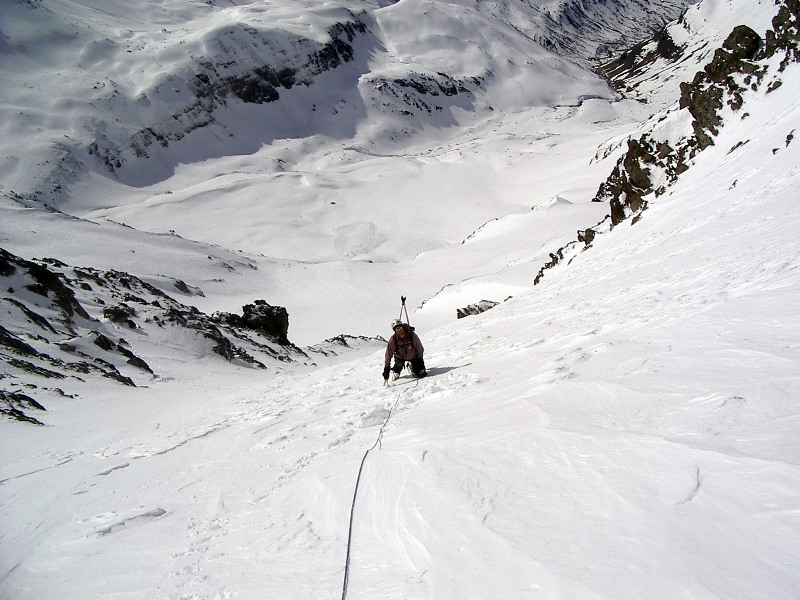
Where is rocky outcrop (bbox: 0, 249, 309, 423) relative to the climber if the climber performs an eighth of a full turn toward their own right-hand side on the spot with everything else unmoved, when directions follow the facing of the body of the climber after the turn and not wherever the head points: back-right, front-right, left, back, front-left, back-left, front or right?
right

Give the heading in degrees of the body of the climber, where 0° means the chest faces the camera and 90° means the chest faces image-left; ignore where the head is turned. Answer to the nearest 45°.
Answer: approximately 0°

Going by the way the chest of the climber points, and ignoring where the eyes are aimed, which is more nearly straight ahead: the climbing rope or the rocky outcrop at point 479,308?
the climbing rope

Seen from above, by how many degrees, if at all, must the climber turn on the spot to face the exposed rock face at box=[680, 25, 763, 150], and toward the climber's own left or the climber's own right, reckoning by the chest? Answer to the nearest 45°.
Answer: approximately 135° to the climber's own left

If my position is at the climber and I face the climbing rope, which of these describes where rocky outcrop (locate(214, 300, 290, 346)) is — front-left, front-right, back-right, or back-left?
back-right

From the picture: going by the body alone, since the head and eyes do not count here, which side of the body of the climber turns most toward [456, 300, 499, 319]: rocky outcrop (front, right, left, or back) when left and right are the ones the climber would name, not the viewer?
back

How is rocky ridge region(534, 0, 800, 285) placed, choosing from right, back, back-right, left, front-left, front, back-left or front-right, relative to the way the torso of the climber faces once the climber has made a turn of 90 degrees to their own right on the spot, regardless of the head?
back-right

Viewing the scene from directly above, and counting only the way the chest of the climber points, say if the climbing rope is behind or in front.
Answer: in front

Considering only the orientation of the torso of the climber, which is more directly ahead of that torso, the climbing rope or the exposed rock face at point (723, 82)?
the climbing rope
